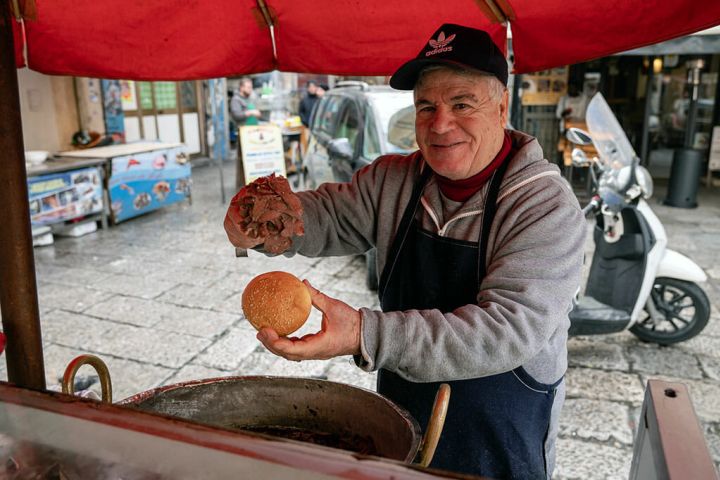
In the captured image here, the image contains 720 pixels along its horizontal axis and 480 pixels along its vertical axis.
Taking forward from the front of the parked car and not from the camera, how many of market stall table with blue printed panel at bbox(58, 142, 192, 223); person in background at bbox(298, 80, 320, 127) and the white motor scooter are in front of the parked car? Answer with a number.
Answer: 1

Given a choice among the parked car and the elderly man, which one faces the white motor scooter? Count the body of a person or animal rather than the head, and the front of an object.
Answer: the parked car

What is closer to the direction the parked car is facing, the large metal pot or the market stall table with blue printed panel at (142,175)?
the large metal pot

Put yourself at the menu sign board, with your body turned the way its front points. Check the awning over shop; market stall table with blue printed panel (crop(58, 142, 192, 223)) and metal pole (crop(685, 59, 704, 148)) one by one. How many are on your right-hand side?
1

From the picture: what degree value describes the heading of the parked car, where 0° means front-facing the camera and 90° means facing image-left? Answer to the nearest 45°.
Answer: approximately 315°

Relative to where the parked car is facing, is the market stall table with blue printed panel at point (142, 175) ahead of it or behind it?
behind
